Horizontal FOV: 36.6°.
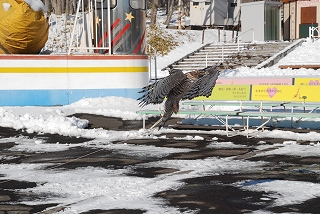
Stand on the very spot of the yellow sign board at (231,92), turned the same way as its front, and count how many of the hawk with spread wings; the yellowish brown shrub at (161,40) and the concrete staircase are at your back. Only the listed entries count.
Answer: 2

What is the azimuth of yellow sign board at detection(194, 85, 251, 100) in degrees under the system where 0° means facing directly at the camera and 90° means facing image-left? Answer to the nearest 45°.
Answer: approximately 0°

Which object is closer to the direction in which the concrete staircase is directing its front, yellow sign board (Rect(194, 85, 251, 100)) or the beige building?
the yellow sign board

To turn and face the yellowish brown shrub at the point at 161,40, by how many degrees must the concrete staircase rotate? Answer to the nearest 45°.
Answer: approximately 135° to its right

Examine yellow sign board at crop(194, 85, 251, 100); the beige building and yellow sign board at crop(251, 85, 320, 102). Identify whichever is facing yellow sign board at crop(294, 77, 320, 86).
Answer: the beige building

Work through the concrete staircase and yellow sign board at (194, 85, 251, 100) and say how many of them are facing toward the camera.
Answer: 2

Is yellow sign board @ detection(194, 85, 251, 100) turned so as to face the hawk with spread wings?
yes

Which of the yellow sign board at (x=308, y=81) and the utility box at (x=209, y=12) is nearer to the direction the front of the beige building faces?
the yellow sign board

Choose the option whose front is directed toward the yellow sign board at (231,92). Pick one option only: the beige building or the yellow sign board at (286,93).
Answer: the beige building

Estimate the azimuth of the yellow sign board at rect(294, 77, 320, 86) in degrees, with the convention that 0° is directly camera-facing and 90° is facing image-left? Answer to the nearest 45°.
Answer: approximately 0°

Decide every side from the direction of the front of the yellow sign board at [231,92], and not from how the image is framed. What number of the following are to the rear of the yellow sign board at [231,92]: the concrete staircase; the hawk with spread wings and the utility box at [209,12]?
2
